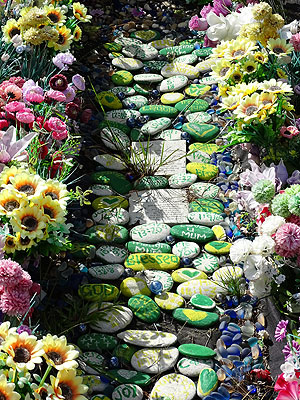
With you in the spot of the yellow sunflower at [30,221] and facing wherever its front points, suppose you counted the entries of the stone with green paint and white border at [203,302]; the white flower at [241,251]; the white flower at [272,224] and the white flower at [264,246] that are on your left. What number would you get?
4

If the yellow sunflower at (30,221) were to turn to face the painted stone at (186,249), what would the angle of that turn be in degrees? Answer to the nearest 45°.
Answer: approximately 135° to its left

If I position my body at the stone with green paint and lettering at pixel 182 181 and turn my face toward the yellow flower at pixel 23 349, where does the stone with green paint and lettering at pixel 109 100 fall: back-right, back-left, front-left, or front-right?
back-right

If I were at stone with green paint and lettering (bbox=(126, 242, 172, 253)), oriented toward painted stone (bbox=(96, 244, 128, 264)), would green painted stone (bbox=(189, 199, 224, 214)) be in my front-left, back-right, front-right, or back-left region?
back-right

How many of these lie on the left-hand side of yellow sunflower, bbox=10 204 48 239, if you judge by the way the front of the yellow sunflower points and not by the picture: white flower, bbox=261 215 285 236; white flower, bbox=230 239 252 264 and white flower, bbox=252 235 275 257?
3

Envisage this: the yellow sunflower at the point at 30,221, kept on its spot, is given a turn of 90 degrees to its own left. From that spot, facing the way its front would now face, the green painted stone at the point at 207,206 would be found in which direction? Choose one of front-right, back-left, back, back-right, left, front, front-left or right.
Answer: front-left

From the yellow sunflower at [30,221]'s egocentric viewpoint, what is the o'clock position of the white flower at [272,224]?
The white flower is roughly at 9 o'clock from the yellow sunflower.

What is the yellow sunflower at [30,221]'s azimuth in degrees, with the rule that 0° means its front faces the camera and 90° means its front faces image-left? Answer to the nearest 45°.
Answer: approximately 0°

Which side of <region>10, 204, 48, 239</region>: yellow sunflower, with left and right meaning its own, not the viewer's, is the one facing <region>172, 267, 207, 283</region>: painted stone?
left

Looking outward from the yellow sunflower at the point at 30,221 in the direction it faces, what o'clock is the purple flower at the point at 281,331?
The purple flower is roughly at 10 o'clock from the yellow sunflower.

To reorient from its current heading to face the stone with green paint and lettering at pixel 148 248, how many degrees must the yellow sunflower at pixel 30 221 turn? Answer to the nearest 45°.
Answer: approximately 135° to its left
